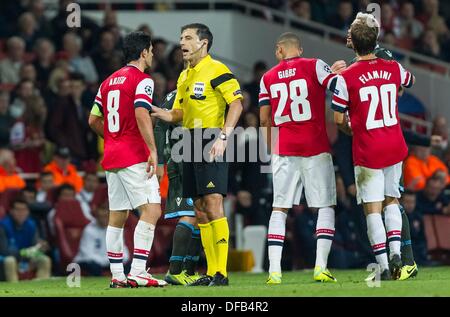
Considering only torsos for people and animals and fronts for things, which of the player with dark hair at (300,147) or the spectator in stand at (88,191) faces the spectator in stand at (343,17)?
the player with dark hair

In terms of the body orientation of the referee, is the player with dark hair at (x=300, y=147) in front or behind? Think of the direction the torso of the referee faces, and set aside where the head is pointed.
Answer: behind

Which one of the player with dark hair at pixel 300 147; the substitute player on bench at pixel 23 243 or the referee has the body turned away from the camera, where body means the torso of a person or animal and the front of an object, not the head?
the player with dark hair

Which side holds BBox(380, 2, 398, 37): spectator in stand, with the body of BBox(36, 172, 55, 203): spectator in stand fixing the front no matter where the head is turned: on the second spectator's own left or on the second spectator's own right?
on the second spectator's own left
